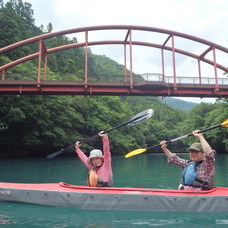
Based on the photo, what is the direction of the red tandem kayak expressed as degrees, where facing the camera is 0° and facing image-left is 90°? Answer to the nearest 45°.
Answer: approximately 90°

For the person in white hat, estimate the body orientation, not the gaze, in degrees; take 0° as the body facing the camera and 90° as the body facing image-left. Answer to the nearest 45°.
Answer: approximately 45°
